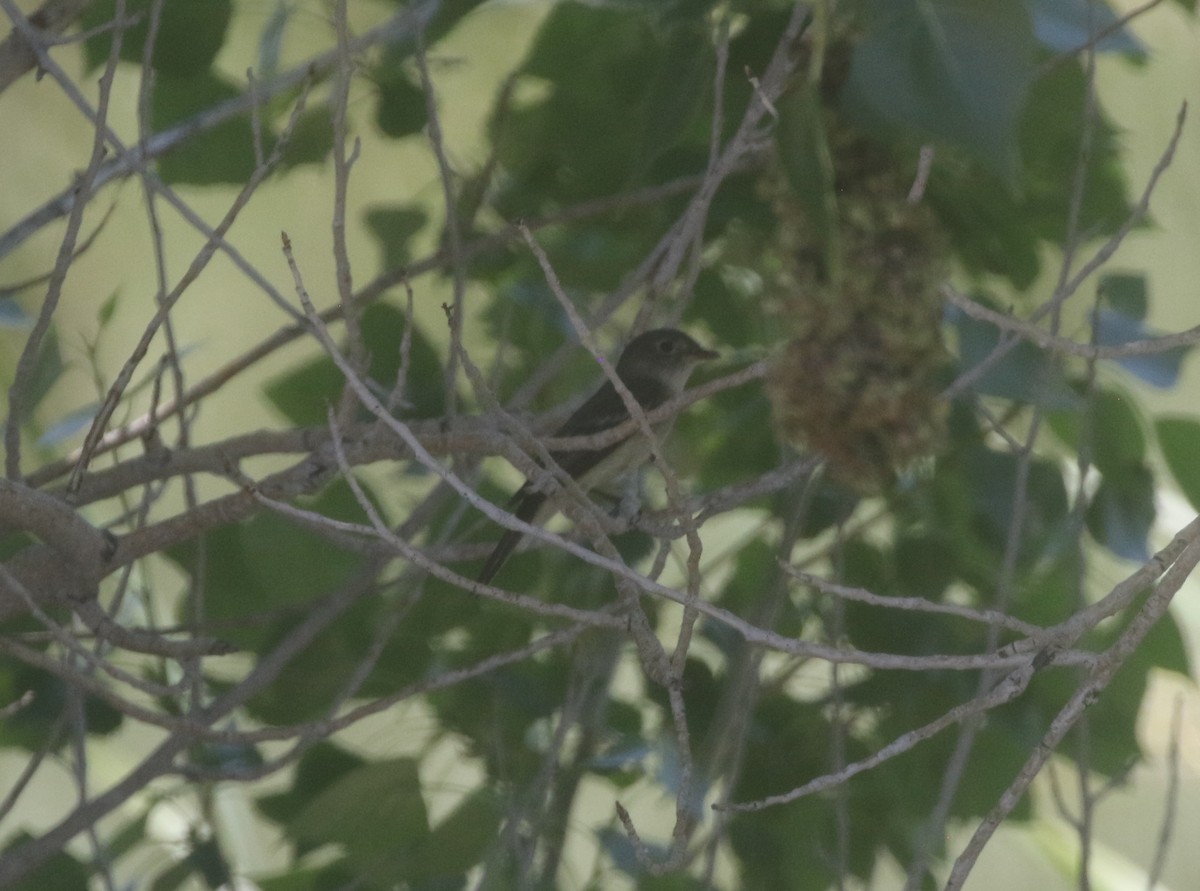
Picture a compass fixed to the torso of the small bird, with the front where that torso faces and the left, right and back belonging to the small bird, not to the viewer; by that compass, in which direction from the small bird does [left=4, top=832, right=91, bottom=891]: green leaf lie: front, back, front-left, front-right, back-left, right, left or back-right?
back-right

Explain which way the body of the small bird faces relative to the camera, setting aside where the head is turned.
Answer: to the viewer's right

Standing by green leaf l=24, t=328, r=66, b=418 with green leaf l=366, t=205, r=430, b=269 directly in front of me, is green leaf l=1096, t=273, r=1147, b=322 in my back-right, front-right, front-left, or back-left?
front-right

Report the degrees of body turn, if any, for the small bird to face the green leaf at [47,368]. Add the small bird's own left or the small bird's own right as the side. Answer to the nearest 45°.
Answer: approximately 135° to the small bird's own right

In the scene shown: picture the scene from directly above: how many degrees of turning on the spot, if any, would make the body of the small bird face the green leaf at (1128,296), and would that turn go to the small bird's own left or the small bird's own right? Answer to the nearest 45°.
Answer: approximately 45° to the small bird's own right
